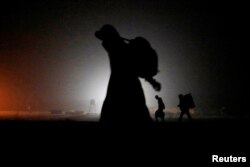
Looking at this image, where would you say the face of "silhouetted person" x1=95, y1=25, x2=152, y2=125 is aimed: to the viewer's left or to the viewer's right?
to the viewer's left

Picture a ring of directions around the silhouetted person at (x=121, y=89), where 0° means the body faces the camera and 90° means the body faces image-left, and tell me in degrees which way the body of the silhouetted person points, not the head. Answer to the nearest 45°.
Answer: approximately 90°
